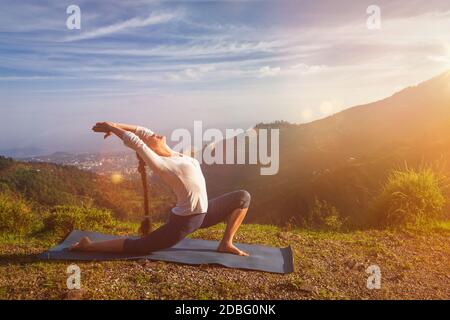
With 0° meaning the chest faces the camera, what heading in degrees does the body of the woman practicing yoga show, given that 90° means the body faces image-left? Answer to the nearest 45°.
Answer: approximately 270°

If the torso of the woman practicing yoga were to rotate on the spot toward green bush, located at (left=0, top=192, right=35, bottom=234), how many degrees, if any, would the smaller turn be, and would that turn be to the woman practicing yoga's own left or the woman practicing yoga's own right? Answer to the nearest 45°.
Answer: approximately 135° to the woman practicing yoga's own left

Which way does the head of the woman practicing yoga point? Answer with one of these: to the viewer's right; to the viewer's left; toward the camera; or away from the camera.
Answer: to the viewer's right

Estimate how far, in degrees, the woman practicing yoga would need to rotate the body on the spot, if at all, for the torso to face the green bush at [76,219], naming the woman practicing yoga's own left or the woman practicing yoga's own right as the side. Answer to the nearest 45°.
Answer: approximately 135° to the woman practicing yoga's own left

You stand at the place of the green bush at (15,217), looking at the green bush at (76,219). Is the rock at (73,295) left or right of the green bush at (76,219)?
right

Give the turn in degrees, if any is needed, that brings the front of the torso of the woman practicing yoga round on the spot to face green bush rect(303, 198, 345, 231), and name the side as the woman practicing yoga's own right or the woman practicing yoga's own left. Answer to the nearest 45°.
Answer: approximately 45° to the woman practicing yoga's own left
